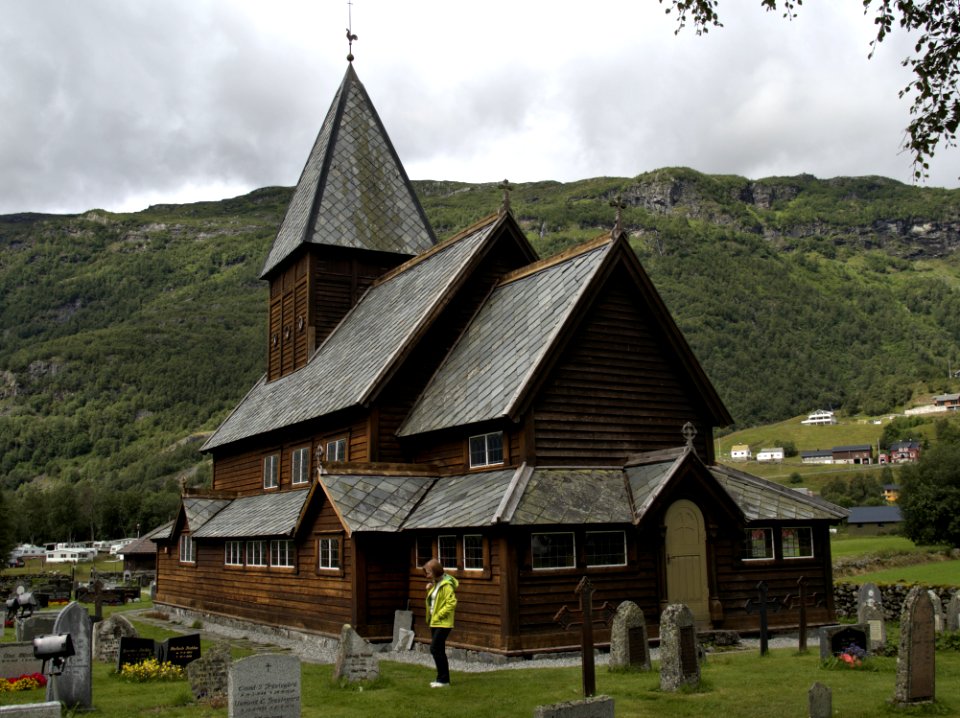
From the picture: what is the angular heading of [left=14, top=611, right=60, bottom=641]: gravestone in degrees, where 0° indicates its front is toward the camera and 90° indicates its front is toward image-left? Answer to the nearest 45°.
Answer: approximately 315°

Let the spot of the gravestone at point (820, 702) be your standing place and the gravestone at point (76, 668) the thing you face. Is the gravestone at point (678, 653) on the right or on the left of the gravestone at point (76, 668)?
right

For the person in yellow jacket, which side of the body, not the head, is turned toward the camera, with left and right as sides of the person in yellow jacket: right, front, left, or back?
left

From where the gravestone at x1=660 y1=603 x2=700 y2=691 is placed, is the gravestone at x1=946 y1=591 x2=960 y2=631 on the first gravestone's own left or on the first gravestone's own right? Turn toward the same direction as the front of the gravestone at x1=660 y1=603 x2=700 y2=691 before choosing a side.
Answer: on the first gravestone's own left

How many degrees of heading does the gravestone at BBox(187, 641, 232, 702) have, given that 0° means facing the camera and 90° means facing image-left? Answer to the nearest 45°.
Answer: approximately 0°
